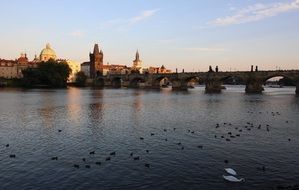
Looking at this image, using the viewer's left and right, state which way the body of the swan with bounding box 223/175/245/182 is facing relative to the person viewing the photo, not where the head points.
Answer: facing to the left of the viewer
